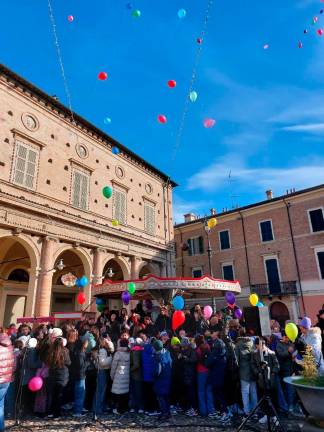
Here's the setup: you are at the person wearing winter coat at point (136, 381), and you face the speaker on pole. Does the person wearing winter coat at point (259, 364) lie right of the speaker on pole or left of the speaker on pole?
right

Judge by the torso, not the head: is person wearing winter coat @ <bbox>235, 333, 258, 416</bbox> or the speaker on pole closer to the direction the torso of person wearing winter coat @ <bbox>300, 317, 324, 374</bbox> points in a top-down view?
the person wearing winter coat

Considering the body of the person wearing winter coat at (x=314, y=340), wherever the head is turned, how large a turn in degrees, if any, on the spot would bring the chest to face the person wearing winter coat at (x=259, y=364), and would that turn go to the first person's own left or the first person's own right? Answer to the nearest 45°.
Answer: approximately 45° to the first person's own left

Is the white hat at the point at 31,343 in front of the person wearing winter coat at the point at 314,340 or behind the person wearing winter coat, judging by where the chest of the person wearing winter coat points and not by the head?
in front

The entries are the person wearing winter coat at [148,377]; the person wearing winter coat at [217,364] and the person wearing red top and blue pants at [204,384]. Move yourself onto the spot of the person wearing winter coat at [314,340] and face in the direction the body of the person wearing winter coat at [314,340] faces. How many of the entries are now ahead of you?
3

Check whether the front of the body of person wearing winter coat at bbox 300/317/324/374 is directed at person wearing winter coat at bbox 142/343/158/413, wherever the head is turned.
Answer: yes

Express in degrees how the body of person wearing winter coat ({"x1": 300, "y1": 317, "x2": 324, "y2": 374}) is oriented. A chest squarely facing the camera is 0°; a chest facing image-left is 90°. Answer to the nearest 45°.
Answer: approximately 90°

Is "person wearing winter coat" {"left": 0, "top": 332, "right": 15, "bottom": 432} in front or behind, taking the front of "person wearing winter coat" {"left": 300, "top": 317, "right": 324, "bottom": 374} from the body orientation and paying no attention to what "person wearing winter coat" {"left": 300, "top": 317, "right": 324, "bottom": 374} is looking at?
in front
